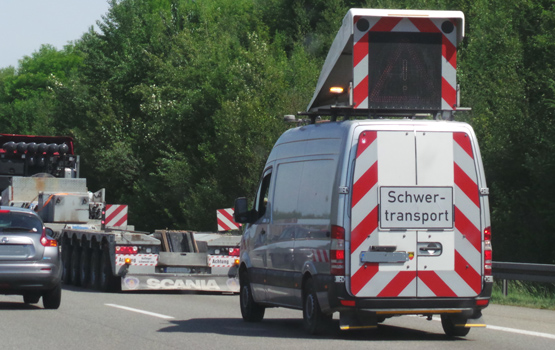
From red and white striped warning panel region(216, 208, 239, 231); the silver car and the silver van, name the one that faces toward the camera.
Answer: the red and white striped warning panel

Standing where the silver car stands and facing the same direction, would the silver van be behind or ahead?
behind

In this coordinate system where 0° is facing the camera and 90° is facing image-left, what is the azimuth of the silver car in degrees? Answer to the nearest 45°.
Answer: approximately 180°

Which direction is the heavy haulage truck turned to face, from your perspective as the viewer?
facing away from the viewer and to the left of the viewer

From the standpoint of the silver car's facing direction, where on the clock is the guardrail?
The guardrail is roughly at 3 o'clock from the silver car.

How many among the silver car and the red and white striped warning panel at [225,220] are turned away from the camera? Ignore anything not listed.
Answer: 1

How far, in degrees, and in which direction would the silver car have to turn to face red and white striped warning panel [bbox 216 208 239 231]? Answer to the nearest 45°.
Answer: approximately 45° to its right

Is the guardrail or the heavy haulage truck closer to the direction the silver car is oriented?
the heavy haulage truck
